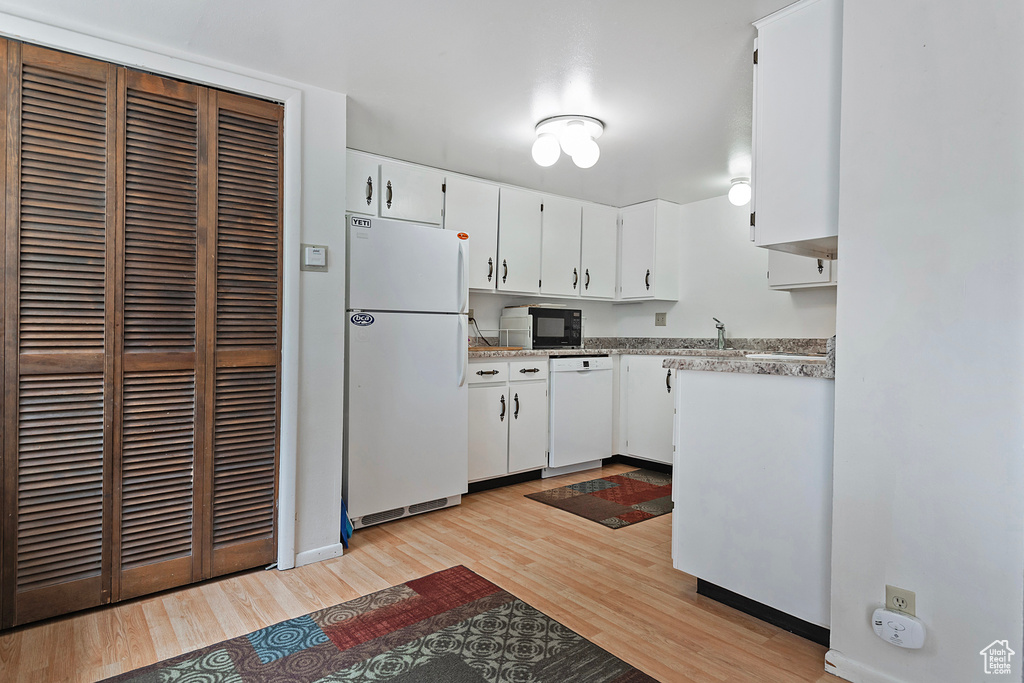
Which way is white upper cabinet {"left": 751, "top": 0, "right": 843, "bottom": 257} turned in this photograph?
to the viewer's left

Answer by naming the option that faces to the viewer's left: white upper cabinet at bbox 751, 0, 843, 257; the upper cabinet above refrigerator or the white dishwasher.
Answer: the white upper cabinet

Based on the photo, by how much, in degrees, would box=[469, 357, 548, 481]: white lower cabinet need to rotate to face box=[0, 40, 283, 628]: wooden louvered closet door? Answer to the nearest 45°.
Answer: approximately 90° to its right

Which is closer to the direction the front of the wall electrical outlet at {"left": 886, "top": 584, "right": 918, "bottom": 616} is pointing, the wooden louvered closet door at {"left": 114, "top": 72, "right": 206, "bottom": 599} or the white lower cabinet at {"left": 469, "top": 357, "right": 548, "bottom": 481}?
the wooden louvered closet door

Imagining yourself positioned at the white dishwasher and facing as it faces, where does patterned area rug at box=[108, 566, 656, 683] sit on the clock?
The patterned area rug is roughly at 2 o'clock from the white dishwasher.

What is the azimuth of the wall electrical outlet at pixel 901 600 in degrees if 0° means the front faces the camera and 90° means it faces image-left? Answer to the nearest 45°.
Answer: approximately 45°
